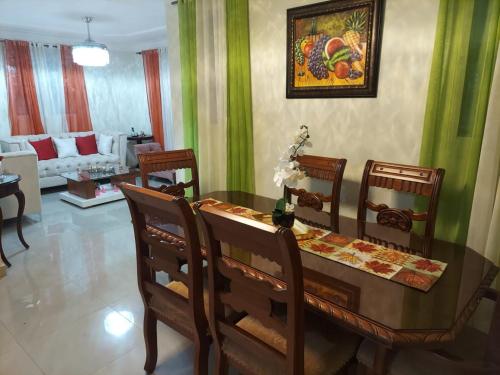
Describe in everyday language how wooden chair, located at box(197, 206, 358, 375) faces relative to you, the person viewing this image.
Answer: facing away from the viewer and to the right of the viewer

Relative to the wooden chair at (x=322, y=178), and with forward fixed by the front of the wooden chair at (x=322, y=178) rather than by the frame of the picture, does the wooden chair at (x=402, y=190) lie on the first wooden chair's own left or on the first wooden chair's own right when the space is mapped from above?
on the first wooden chair's own left

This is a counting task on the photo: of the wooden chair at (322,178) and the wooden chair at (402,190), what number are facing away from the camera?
0

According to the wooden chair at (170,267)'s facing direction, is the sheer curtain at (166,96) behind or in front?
in front

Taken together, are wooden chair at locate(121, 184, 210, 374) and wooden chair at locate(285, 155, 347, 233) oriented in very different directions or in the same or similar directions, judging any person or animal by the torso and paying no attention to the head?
very different directions

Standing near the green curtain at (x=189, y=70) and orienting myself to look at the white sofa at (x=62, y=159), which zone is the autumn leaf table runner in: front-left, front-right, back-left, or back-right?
back-left

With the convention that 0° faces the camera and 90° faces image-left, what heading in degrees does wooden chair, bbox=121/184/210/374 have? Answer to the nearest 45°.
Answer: approximately 225°

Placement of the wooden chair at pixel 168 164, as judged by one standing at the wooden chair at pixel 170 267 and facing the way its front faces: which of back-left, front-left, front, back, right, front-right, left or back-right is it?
front-left

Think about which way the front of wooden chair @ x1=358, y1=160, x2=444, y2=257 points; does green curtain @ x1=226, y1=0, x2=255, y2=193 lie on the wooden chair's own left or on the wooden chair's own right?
on the wooden chair's own right
